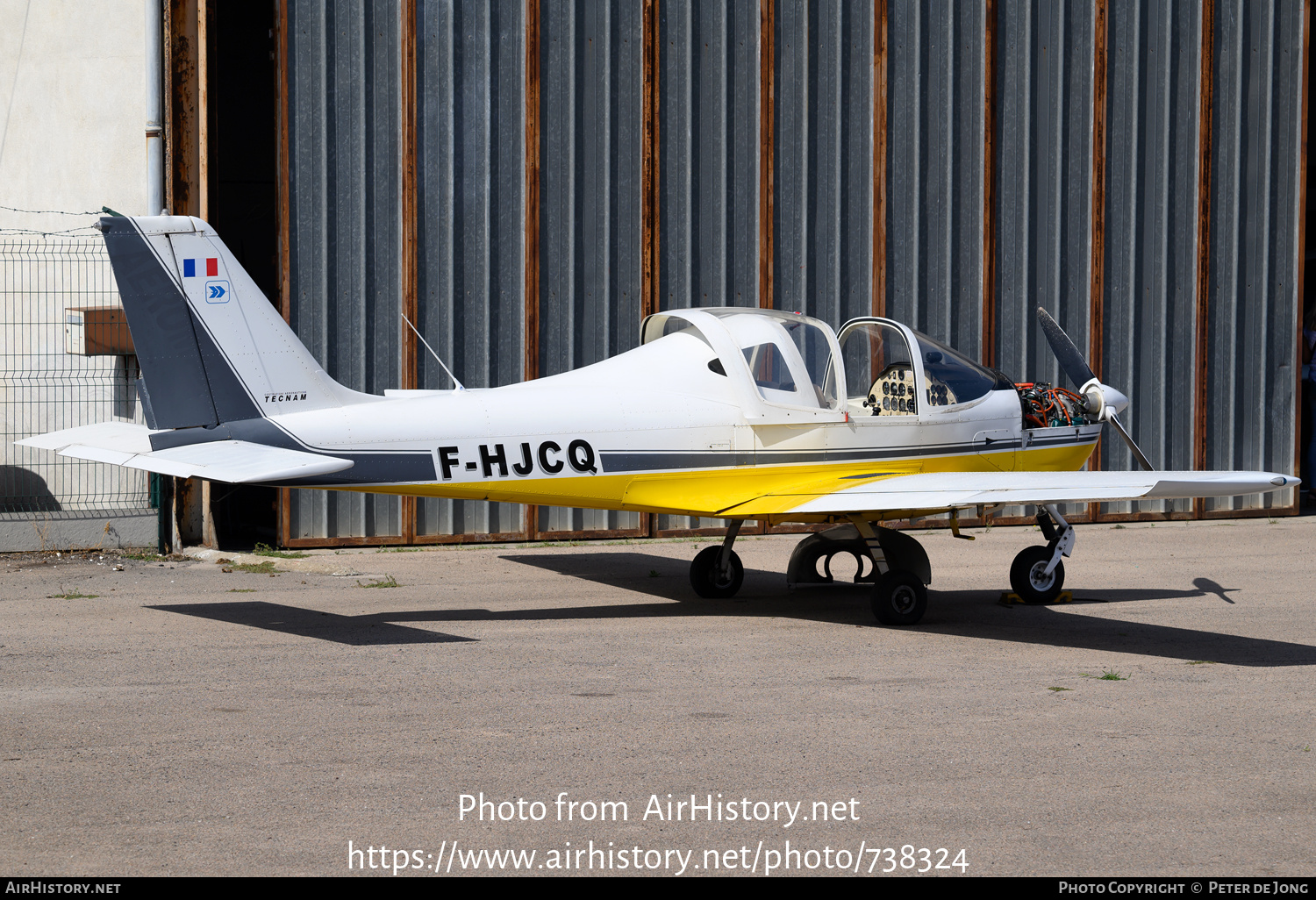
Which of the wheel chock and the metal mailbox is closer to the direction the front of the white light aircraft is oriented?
the wheel chock

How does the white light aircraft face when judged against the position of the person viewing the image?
facing away from the viewer and to the right of the viewer

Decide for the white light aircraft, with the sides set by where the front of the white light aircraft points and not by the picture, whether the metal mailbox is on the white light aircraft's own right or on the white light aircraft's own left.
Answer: on the white light aircraft's own left

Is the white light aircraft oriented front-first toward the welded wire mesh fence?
no
